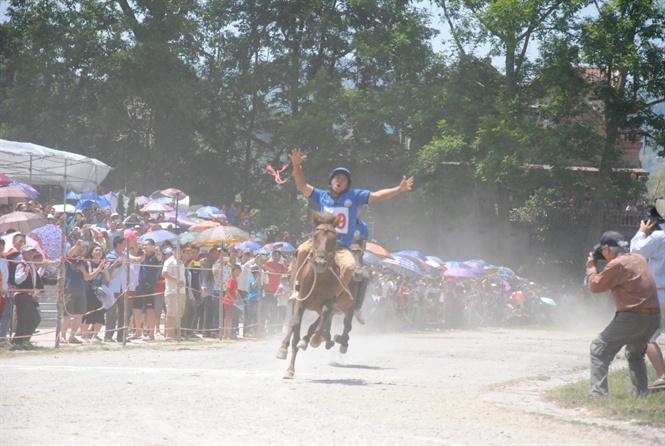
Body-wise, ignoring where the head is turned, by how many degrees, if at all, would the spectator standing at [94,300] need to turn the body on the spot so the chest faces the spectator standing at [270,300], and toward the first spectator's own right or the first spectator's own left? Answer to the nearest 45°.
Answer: approximately 90° to the first spectator's own left

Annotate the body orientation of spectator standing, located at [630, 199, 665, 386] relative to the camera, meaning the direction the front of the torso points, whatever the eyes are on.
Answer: to the viewer's left

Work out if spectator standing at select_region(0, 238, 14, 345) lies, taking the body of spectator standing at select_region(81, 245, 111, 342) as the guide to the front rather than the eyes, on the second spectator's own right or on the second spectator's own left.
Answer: on the second spectator's own right

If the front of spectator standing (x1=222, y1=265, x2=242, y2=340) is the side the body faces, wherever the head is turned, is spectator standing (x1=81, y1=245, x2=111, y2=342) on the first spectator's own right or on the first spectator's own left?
on the first spectator's own right

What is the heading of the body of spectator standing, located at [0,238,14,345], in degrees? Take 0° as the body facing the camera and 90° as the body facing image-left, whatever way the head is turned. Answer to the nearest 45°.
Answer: approximately 315°

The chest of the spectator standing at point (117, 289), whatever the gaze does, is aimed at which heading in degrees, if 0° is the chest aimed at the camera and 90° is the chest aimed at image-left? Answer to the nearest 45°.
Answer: approximately 315°

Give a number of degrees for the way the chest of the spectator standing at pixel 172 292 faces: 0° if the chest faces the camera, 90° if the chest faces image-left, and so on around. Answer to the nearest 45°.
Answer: approximately 315°

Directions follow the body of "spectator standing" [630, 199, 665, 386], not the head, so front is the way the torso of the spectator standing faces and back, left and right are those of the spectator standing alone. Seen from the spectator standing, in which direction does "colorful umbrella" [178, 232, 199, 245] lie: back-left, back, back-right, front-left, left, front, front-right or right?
front-right

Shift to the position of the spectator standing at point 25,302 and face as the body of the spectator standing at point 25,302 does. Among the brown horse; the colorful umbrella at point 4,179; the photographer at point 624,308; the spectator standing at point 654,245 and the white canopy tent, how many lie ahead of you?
3

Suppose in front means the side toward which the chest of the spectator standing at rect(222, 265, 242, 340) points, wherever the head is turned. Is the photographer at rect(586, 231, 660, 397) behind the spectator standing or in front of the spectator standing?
in front

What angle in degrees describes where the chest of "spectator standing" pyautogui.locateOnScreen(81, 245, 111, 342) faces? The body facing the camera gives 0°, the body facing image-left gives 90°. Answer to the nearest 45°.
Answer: approximately 315°

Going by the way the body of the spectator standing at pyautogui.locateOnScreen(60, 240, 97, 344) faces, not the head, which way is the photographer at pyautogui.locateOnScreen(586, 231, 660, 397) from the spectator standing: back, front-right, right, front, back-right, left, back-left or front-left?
front

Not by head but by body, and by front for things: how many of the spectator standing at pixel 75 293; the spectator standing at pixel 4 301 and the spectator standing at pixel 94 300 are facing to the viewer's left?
0

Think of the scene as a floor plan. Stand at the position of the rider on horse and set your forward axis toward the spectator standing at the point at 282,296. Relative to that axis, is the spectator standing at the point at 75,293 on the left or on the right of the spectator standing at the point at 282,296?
left
